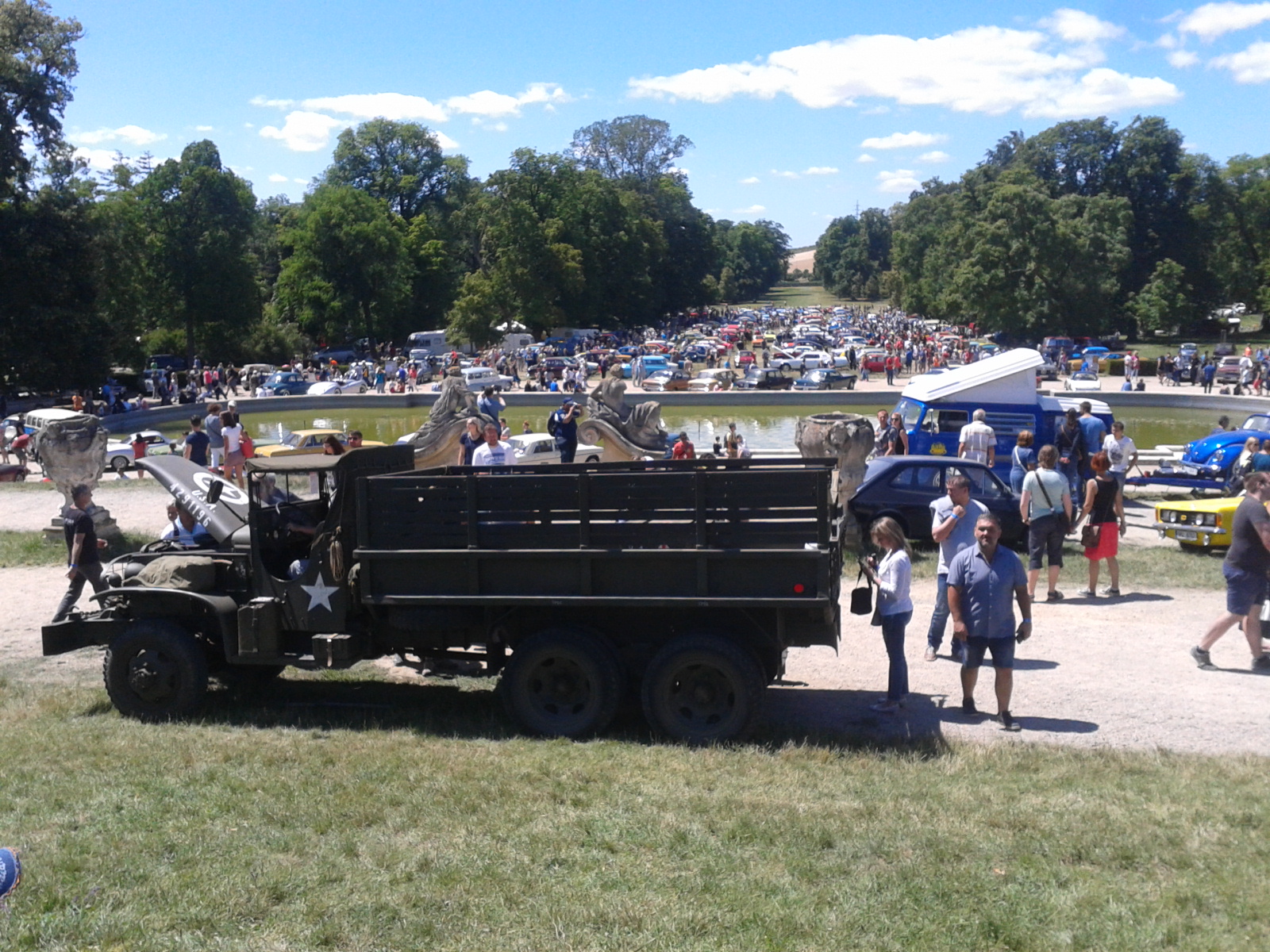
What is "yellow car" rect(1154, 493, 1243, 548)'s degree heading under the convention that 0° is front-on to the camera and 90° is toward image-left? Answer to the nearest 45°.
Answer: approximately 45°

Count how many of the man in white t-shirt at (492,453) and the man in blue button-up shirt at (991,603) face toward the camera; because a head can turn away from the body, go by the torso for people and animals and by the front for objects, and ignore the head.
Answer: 2

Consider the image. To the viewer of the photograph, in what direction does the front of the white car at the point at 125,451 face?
facing to the left of the viewer

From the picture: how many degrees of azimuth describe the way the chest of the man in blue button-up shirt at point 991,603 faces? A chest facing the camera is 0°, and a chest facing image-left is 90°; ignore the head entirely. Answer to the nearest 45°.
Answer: approximately 0°

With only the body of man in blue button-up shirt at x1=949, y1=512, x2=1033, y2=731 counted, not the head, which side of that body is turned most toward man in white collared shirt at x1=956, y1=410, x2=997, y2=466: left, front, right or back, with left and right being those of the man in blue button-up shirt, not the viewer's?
back

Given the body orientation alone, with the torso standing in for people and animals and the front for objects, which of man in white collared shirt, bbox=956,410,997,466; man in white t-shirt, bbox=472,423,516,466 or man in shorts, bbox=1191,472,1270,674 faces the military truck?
man in white t-shirt, bbox=472,423,516,466

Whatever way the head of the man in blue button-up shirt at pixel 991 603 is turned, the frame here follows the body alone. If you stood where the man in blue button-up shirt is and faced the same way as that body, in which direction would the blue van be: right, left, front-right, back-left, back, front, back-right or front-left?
back
